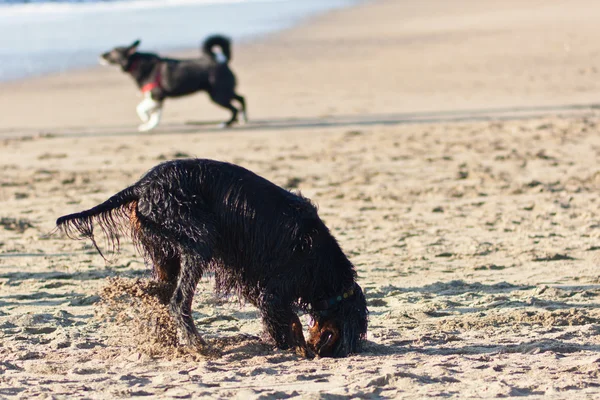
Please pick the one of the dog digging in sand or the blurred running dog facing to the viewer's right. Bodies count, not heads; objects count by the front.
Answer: the dog digging in sand

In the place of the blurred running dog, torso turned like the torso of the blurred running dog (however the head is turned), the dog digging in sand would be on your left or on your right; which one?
on your left

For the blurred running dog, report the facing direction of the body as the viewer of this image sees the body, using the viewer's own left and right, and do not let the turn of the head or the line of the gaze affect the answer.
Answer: facing to the left of the viewer

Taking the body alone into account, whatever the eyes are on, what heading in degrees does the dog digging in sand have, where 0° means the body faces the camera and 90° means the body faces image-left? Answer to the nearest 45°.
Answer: approximately 270°

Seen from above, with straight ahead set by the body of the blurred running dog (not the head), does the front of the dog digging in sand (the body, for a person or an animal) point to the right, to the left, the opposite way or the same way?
the opposite way

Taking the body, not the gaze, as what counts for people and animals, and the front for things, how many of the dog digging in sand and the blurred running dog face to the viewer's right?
1

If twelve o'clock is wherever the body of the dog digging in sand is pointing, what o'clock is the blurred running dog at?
The blurred running dog is roughly at 9 o'clock from the dog digging in sand.
